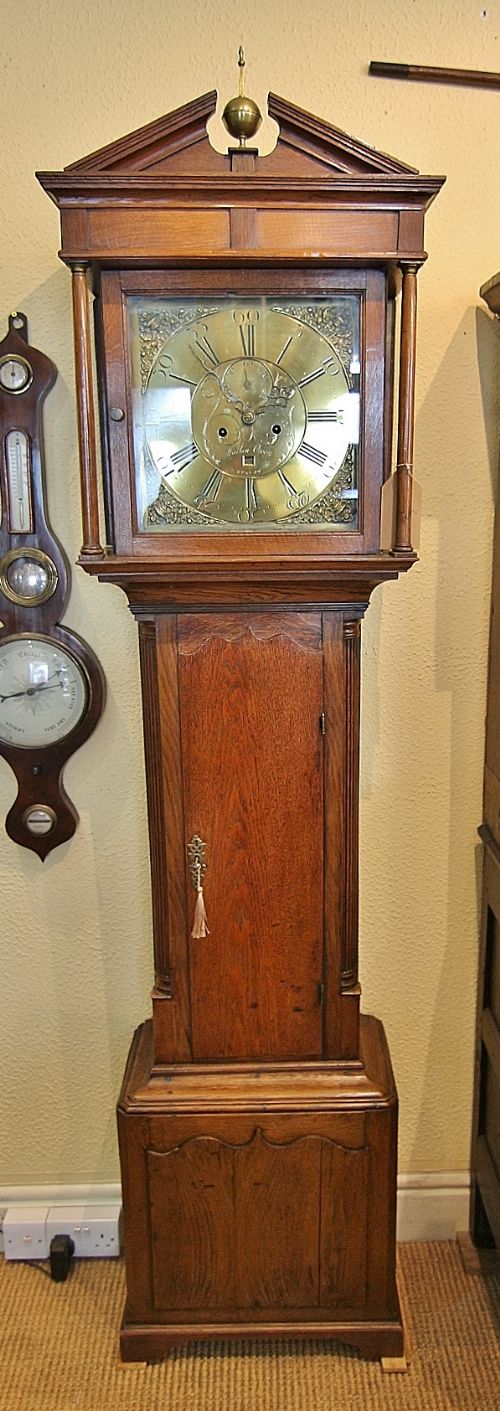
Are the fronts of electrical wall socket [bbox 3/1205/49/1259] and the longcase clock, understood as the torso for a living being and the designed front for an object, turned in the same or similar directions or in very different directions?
same or similar directions

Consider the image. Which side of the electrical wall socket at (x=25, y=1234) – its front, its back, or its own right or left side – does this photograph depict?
front

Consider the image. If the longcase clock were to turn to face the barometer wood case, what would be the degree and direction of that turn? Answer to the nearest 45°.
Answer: approximately 135° to its right

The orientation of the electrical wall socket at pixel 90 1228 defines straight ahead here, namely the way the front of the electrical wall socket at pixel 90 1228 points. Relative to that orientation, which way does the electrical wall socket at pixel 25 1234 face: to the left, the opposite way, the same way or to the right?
the same way

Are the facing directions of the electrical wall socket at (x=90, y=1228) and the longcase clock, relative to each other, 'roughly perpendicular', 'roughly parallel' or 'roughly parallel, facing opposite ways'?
roughly parallel

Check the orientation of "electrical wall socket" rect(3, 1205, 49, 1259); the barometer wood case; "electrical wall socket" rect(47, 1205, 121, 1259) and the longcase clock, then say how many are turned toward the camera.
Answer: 4

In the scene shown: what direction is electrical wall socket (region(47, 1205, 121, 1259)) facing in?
toward the camera

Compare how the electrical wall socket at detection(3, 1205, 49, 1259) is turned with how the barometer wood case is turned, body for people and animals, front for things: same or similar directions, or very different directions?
same or similar directions

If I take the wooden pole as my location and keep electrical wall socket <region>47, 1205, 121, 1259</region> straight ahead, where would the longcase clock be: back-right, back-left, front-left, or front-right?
front-left
